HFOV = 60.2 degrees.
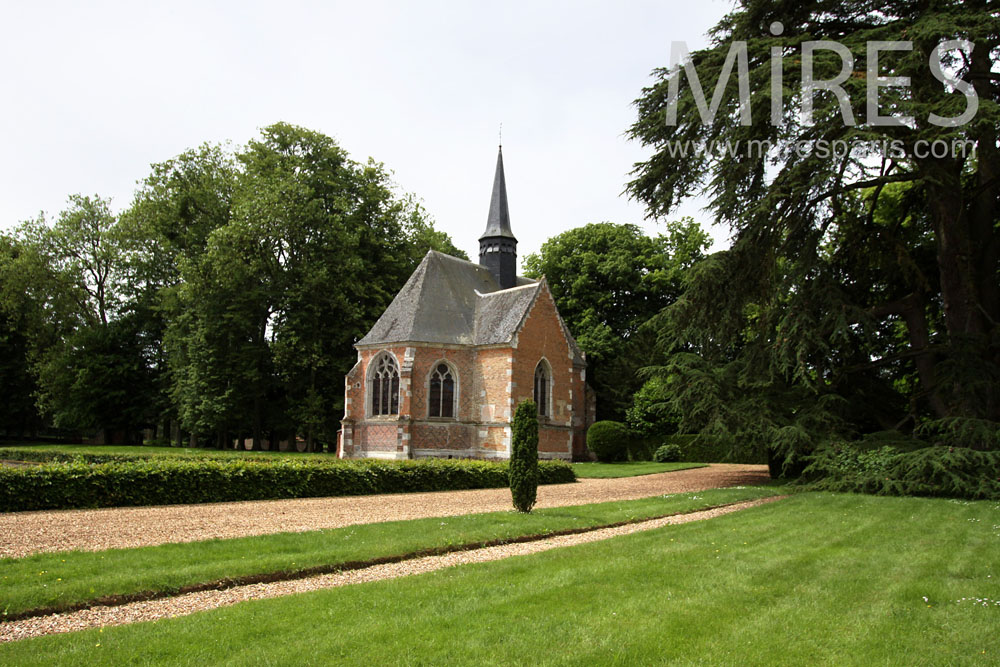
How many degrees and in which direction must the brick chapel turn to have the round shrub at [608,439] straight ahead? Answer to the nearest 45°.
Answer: approximately 45° to its right

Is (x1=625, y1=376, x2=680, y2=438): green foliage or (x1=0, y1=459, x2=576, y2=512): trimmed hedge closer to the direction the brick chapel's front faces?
the green foliage

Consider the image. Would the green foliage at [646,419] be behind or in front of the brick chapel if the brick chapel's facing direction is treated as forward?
in front

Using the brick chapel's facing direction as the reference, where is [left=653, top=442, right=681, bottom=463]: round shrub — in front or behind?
in front
